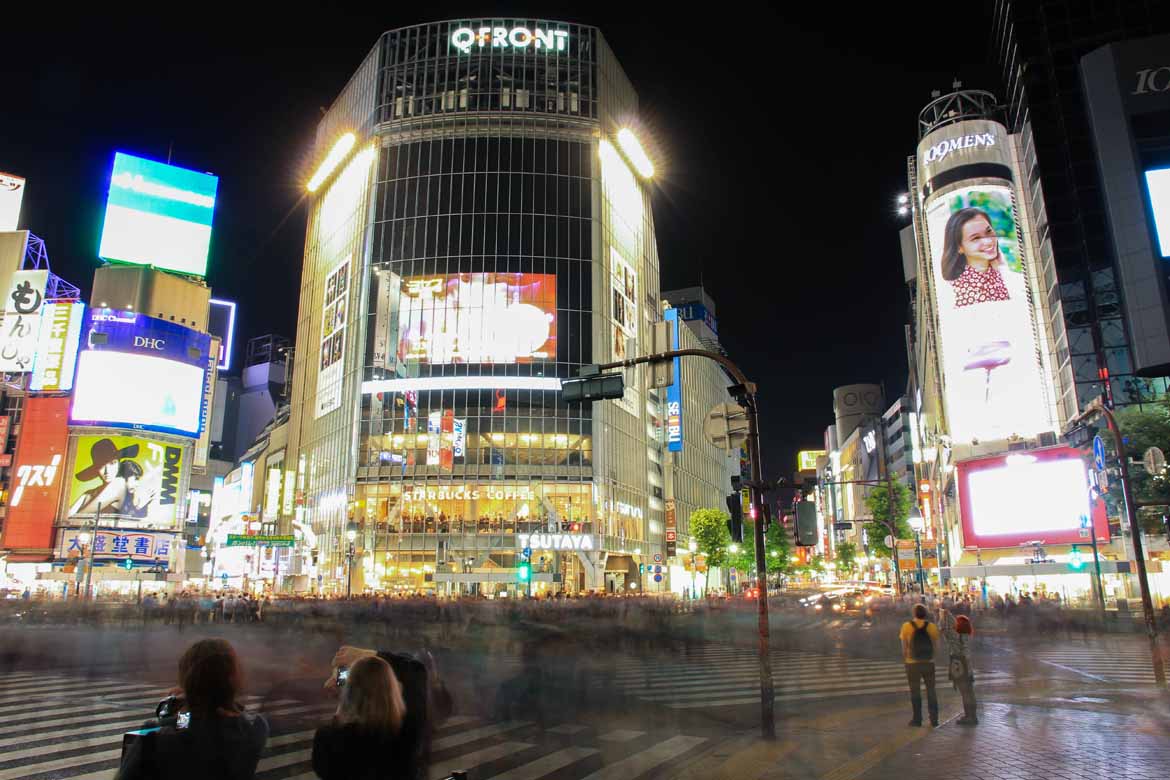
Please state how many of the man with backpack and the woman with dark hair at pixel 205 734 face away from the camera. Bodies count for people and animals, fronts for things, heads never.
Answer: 2

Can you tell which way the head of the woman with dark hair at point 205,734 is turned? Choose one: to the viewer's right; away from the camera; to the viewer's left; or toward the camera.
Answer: away from the camera

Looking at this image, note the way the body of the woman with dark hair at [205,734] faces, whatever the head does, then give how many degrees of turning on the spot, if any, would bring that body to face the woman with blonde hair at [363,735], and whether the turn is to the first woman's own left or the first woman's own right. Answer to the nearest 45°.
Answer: approximately 90° to the first woman's own right

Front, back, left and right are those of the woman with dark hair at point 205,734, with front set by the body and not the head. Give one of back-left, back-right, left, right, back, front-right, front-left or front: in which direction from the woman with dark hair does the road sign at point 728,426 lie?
front-right

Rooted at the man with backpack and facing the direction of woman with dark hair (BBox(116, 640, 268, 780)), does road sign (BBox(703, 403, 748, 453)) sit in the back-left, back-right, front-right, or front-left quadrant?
front-right

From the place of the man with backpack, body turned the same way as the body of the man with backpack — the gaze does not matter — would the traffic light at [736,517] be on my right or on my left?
on my left

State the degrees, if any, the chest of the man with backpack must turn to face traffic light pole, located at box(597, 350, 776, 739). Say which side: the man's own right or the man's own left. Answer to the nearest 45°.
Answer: approximately 90° to the man's own left

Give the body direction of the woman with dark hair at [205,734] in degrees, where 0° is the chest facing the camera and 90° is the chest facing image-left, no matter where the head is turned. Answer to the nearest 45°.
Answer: approximately 180°

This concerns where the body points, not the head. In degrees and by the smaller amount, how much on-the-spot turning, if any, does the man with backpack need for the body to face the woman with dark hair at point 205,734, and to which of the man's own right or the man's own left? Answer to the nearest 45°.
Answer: approximately 180°

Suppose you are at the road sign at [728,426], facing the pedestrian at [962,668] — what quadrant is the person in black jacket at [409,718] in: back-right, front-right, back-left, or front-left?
back-right

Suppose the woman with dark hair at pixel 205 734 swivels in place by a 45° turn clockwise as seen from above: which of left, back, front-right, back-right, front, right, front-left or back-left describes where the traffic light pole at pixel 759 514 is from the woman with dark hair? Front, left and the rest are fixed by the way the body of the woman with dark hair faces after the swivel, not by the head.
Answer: front

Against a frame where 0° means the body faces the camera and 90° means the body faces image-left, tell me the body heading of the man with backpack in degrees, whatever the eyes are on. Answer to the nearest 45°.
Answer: approximately 180°

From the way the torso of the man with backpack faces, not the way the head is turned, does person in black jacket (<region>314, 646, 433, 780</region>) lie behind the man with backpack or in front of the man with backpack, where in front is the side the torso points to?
behind

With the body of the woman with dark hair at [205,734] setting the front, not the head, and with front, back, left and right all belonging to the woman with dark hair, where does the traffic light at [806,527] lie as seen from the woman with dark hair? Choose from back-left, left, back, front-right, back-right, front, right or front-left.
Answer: front-right
